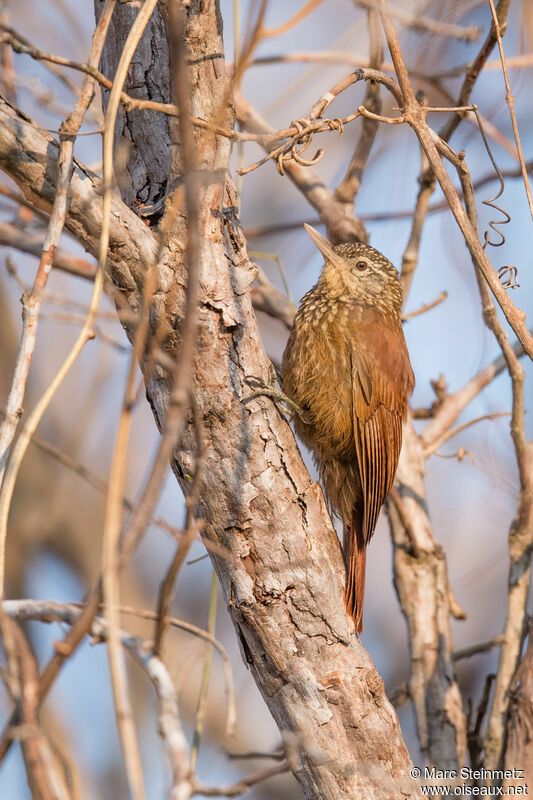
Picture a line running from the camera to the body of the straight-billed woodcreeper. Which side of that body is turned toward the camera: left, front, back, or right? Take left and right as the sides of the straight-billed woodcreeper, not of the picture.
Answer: left

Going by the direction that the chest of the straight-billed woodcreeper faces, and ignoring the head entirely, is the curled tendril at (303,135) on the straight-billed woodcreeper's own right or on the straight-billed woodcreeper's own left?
on the straight-billed woodcreeper's own left
